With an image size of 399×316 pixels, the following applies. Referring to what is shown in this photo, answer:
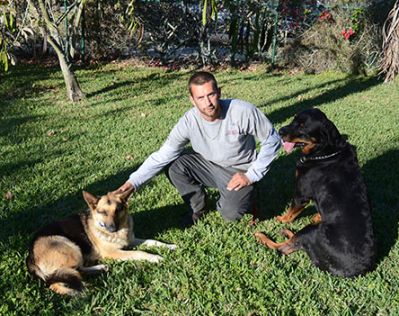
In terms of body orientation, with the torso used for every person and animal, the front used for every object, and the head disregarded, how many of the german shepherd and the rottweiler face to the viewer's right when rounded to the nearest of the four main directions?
1

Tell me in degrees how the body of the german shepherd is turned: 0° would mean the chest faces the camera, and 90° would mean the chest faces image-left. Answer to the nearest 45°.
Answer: approximately 270°

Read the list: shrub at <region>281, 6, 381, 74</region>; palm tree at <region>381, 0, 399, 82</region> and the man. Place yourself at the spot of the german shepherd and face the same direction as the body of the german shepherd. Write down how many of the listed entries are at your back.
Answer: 0

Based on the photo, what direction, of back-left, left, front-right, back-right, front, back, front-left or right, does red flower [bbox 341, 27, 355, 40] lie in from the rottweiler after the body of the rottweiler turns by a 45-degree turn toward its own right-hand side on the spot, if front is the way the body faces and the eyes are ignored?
front

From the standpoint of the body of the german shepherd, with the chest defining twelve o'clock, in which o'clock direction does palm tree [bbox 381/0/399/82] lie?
The palm tree is roughly at 11 o'clock from the german shepherd.
